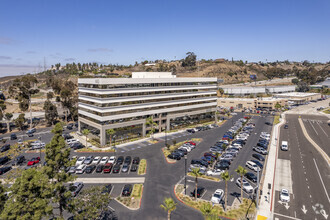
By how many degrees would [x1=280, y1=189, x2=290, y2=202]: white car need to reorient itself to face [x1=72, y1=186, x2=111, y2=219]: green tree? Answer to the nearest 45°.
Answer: approximately 45° to its right

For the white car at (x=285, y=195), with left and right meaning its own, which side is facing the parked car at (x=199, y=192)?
right

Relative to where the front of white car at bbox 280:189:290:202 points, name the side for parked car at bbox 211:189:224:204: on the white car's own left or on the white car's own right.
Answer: on the white car's own right

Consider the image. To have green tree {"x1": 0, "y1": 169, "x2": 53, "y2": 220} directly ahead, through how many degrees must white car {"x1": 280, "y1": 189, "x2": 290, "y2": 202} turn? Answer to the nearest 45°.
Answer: approximately 45° to its right

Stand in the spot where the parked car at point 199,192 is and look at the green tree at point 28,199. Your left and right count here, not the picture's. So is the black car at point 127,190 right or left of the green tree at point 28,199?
right

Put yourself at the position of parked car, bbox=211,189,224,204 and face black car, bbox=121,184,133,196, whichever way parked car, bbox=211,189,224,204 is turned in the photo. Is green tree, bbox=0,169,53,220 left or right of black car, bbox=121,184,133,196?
left

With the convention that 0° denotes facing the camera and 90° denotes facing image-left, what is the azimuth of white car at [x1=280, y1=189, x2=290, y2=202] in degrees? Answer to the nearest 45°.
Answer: approximately 0°

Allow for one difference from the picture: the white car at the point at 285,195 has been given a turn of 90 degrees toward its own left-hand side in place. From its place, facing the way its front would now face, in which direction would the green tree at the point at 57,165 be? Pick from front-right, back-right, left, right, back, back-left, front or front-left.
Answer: back-right

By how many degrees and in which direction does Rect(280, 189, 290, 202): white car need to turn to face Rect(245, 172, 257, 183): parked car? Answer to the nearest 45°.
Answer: approximately 135° to its right
